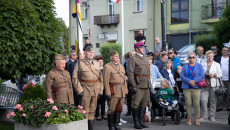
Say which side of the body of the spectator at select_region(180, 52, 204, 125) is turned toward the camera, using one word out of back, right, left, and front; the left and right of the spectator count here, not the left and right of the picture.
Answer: front

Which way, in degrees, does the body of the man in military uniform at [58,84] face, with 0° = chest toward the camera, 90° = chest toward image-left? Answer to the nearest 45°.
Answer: approximately 315°

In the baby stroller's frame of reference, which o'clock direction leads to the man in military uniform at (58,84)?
The man in military uniform is roughly at 3 o'clock from the baby stroller.

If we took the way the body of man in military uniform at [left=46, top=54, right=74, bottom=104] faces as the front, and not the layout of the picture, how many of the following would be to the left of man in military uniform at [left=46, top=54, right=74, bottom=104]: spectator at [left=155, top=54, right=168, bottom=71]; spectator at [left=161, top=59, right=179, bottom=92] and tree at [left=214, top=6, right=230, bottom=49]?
3

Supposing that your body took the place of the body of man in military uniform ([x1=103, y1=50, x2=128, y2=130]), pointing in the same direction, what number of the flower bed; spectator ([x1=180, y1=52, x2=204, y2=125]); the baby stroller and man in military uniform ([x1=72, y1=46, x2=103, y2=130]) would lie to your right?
2

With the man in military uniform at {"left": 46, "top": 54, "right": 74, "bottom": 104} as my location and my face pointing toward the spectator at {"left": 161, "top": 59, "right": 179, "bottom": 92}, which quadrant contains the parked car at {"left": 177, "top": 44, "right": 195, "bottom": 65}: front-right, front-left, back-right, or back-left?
front-left

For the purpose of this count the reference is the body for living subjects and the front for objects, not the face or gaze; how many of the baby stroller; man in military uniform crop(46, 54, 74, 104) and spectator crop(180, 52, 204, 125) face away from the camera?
0

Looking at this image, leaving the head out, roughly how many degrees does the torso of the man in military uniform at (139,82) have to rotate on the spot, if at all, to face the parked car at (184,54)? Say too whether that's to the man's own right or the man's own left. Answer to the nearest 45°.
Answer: approximately 135° to the man's own left

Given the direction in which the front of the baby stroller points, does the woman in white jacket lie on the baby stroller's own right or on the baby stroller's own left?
on the baby stroller's own left

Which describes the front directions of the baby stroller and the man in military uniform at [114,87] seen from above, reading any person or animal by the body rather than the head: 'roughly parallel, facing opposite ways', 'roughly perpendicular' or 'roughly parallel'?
roughly parallel

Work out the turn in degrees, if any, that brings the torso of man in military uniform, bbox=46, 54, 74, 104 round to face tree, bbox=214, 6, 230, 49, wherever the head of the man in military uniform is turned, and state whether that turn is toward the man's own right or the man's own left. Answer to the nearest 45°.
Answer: approximately 90° to the man's own left

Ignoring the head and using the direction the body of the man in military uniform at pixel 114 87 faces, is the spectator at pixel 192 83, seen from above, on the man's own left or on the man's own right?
on the man's own left

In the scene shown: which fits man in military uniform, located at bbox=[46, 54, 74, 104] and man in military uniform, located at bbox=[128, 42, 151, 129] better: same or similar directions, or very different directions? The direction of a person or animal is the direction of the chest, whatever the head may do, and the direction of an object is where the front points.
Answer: same or similar directions
